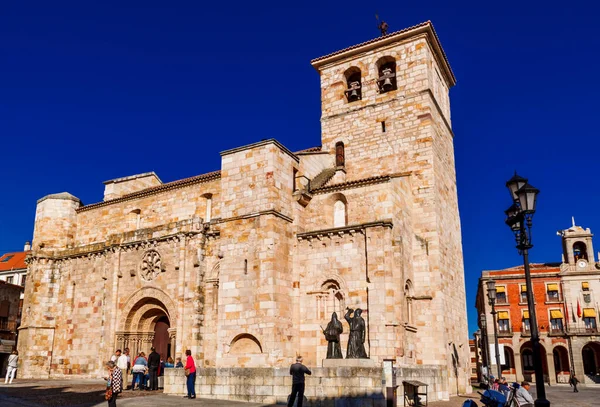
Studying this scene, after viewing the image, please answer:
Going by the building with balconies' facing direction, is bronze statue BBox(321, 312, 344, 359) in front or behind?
in front

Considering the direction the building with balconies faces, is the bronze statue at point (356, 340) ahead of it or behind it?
ahead

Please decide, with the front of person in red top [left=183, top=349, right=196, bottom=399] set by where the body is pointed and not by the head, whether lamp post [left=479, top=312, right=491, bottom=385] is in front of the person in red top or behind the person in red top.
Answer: behind

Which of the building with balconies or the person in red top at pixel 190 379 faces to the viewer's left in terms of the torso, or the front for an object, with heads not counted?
the person in red top

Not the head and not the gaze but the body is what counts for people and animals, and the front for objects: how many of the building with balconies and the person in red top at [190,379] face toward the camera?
1

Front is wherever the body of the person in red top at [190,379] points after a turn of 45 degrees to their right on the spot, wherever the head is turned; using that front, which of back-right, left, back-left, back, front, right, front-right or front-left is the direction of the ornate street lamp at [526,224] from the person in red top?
back

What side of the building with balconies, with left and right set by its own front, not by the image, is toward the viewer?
front

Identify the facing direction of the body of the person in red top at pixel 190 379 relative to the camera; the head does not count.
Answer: to the viewer's left

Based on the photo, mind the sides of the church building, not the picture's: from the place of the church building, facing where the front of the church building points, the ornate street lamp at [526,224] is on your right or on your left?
on your left
